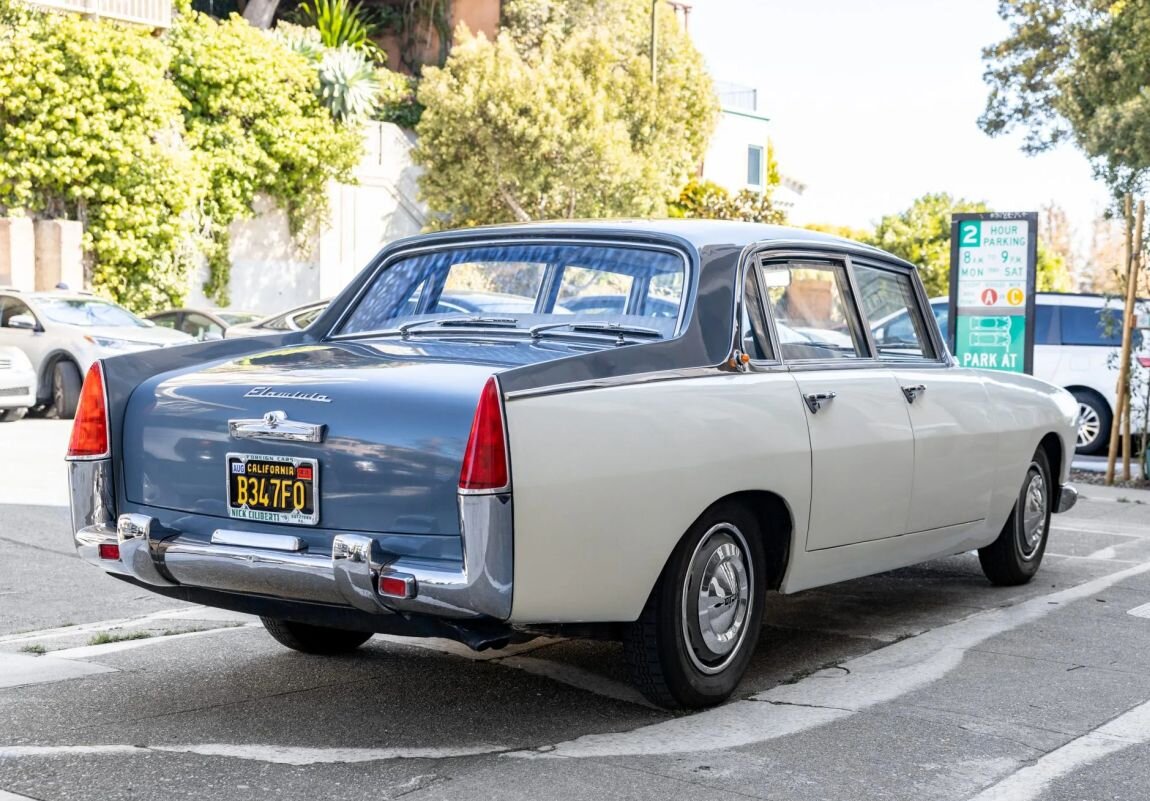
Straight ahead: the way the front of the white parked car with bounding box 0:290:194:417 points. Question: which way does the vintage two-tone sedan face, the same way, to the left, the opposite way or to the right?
to the left

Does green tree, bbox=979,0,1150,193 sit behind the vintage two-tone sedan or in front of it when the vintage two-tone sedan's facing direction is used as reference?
in front

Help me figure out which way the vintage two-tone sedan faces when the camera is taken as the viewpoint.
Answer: facing away from the viewer and to the right of the viewer

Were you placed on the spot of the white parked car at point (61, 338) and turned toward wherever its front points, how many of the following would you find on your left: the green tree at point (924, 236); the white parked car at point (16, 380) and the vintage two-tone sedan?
1

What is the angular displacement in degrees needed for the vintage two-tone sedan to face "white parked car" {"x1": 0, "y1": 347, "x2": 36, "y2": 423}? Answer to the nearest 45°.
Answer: approximately 90° to its left

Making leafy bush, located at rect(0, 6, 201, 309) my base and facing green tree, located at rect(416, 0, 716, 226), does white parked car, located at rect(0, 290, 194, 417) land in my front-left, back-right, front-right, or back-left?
back-right

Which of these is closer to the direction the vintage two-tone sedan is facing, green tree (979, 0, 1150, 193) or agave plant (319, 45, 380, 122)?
the green tree

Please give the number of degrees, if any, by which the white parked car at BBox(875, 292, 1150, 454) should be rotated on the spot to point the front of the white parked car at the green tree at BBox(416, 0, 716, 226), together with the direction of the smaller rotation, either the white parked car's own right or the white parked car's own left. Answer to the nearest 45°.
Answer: approximately 45° to the white parked car's own right

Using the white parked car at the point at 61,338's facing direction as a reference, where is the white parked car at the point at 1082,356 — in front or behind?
in front

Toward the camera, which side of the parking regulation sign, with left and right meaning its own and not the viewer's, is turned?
front

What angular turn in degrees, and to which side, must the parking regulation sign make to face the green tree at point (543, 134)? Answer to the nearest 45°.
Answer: approximately 135° to its right

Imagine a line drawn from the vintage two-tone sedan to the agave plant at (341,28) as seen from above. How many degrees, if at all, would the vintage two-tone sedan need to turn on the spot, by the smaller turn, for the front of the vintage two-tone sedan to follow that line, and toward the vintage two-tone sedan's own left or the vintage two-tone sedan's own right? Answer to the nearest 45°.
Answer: approximately 45° to the vintage two-tone sedan's own left

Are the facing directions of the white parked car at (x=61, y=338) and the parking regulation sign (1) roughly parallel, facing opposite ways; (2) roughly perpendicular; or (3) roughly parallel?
roughly perpendicular

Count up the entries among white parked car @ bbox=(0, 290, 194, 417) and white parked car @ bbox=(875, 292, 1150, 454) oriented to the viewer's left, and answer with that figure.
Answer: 1

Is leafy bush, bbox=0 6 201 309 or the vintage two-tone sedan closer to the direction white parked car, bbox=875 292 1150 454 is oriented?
the leafy bush

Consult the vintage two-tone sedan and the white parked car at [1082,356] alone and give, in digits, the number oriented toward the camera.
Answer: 0

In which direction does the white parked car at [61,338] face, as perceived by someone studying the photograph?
facing the viewer and to the right of the viewer

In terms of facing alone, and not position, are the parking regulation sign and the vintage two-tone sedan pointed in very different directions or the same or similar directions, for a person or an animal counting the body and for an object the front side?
very different directions

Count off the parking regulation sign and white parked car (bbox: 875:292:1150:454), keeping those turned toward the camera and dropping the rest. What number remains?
1

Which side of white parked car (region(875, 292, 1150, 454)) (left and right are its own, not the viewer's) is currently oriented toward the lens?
left

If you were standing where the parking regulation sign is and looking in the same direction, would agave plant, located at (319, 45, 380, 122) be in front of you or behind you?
behind
